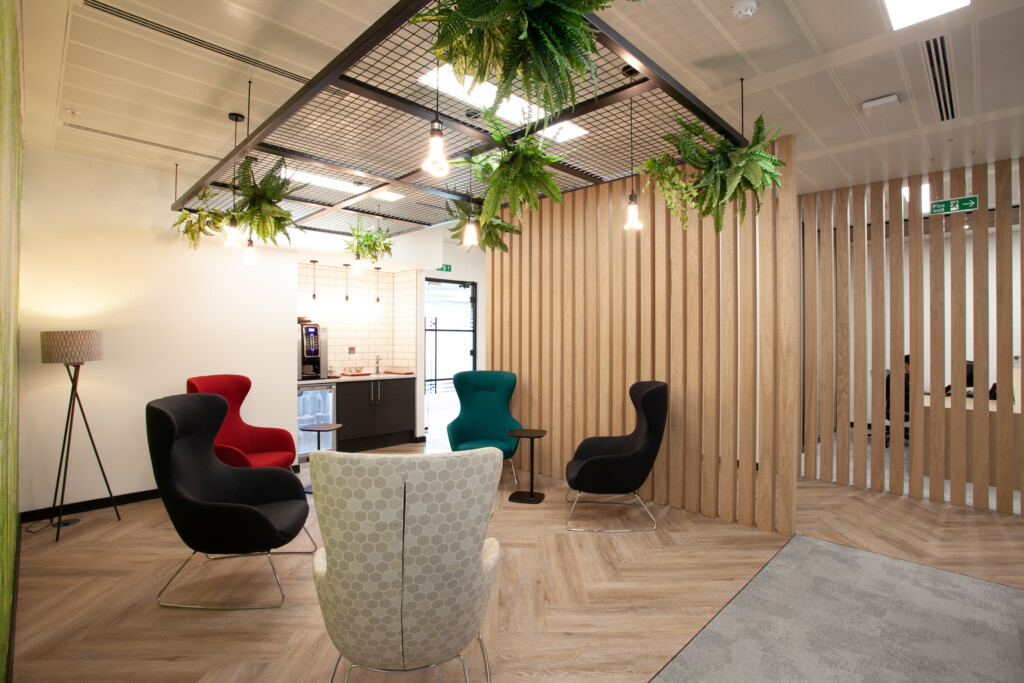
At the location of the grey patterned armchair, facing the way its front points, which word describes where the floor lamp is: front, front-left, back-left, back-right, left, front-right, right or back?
front-left

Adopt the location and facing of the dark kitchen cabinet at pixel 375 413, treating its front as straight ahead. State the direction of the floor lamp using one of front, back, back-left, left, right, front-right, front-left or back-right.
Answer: right

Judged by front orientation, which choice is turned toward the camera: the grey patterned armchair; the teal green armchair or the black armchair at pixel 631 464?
the teal green armchair

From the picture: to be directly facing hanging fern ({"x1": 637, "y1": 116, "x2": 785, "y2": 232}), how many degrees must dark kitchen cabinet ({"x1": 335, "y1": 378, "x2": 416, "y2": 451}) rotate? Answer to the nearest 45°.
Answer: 0° — it already faces it

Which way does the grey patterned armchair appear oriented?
away from the camera

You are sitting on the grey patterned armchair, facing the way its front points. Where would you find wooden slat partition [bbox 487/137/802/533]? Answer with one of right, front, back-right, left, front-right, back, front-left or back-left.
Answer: front-right

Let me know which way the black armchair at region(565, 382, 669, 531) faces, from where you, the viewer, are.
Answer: facing to the left of the viewer

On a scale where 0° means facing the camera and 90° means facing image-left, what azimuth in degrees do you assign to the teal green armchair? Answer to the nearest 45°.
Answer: approximately 0°

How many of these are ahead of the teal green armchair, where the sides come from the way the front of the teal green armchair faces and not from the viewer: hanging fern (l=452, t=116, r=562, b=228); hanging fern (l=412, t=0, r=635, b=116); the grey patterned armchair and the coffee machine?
3

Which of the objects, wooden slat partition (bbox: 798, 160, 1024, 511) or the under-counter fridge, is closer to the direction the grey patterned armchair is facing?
the under-counter fridge

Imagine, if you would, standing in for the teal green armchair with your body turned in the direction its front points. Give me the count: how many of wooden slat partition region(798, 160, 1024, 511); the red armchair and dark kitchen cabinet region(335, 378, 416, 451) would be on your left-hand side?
1

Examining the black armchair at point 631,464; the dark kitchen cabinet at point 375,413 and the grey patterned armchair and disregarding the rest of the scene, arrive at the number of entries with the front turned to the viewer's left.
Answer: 1
